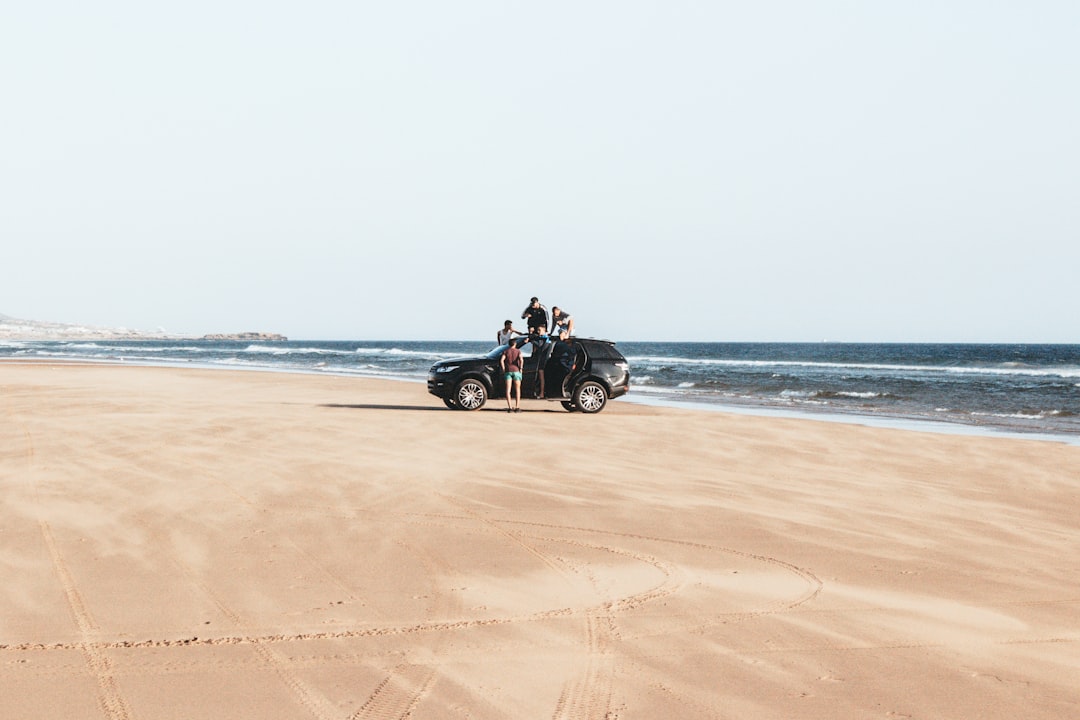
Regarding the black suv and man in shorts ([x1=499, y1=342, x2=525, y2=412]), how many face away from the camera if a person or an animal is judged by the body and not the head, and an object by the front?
1

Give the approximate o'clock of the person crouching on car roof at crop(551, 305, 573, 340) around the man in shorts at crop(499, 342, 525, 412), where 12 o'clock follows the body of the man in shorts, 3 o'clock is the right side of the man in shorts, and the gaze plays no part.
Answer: The person crouching on car roof is roughly at 2 o'clock from the man in shorts.

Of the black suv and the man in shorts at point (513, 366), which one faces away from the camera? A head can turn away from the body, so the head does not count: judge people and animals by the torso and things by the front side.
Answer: the man in shorts

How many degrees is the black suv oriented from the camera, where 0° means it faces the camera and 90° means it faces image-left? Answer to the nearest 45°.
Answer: approximately 90°

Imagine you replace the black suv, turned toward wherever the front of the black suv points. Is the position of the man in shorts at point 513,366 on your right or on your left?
on your left

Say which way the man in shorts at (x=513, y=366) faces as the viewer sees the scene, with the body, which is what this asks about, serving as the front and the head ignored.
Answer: away from the camera

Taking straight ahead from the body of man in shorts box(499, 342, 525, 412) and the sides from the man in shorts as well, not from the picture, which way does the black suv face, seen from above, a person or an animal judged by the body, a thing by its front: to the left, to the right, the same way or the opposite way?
to the left
